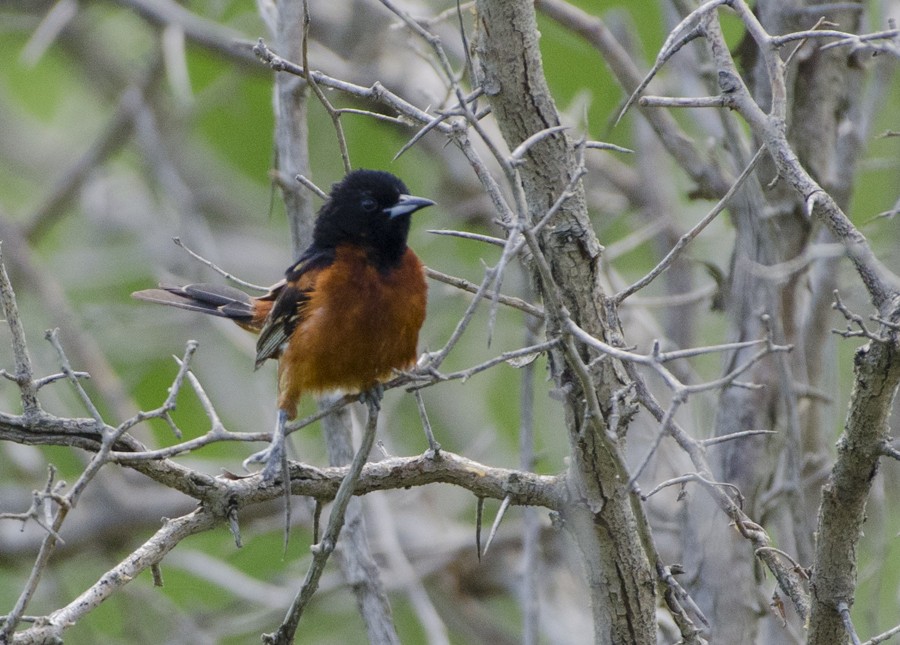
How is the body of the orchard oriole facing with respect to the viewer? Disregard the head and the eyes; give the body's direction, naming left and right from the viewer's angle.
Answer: facing the viewer and to the right of the viewer

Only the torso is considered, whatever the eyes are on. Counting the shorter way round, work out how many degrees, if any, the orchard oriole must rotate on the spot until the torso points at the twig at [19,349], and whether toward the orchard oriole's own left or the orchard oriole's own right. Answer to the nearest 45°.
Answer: approximately 90° to the orchard oriole's own right
